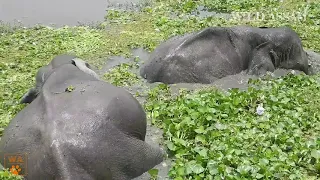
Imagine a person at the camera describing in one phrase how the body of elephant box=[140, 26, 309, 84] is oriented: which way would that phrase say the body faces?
to the viewer's right

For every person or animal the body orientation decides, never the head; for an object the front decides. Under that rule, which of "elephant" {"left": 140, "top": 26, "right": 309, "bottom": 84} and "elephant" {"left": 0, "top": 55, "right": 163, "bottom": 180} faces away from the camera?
"elephant" {"left": 0, "top": 55, "right": 163, "bottom": 180}

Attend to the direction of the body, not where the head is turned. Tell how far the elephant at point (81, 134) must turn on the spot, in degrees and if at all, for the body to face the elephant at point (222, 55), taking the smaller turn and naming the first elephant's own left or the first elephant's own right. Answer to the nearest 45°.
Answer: approximately 45° to the first elephant's own right

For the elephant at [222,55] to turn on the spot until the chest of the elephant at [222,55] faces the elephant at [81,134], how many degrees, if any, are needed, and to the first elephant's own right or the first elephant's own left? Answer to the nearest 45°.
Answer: approximately 90° to the first elephant's own right

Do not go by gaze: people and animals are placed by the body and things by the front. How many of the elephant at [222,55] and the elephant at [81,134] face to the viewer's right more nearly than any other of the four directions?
1

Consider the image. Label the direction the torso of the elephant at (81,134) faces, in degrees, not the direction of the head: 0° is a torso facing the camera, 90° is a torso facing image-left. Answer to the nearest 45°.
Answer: approximately 180°

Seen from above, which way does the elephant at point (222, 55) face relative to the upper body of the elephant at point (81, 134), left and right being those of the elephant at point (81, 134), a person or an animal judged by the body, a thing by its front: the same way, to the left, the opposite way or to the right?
to the right
